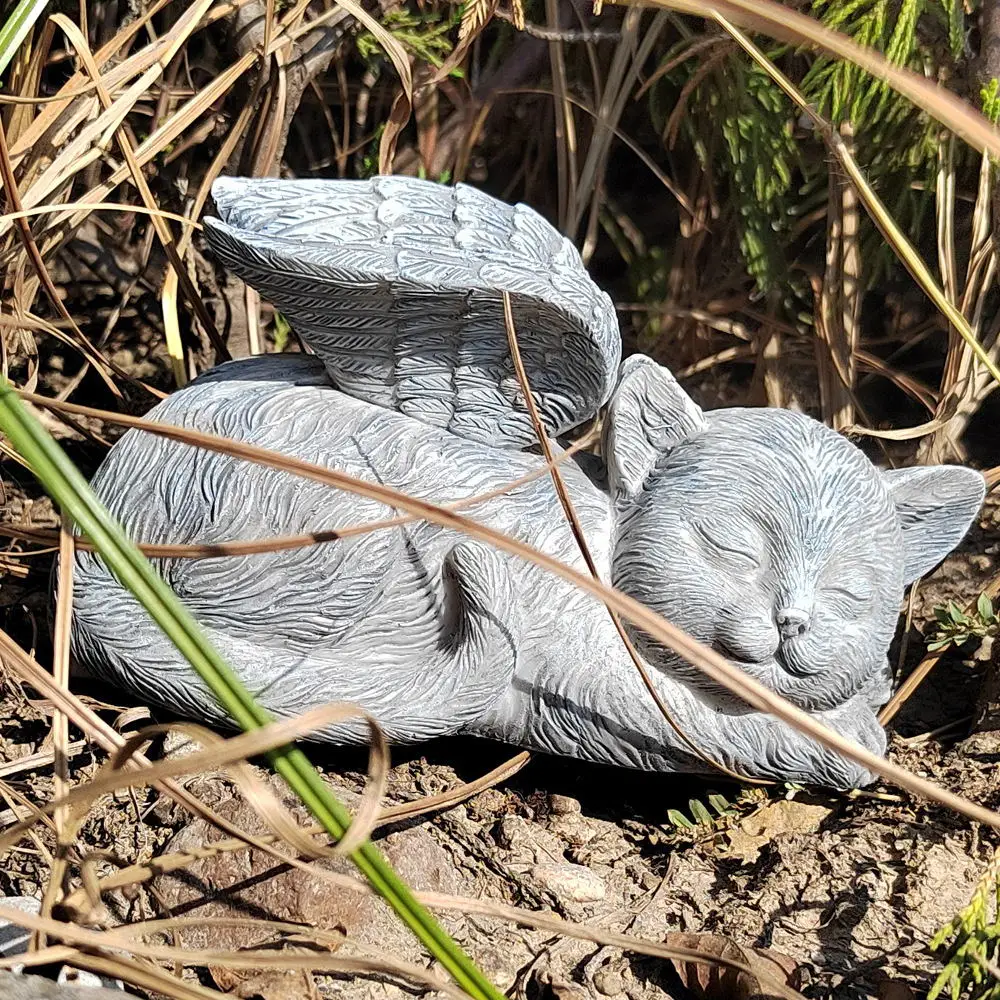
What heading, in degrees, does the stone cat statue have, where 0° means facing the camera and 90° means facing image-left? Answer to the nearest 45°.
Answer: approximately 315°
